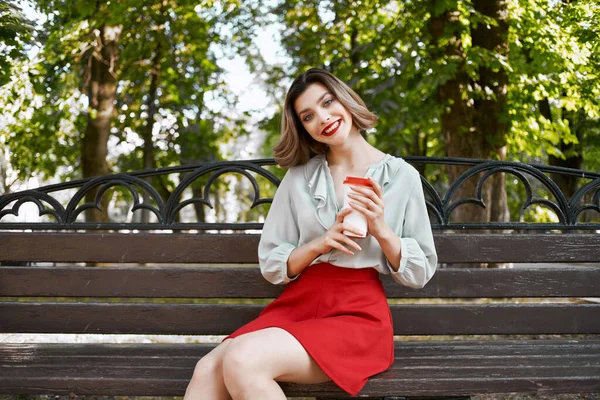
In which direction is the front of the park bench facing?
toward the camera

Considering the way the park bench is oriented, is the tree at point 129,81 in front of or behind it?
behind
